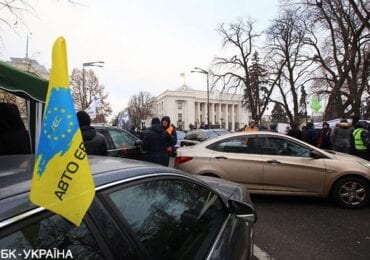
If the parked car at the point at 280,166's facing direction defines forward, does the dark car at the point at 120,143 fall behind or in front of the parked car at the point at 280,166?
behind

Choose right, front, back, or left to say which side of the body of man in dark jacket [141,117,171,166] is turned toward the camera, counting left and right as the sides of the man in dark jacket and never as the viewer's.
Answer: back

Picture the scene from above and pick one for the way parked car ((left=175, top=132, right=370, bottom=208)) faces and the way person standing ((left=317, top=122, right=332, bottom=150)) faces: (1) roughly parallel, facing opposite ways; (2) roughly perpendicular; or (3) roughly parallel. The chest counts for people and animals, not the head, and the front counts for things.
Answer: roughly perpendicular

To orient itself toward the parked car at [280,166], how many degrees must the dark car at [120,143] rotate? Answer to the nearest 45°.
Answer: approximately 45° to its right

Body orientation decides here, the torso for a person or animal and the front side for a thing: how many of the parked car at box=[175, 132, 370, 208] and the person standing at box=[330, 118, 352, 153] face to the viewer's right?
1

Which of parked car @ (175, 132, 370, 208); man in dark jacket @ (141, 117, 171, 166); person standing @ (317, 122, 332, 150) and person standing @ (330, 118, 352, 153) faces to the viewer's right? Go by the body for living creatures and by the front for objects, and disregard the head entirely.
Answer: the parked car

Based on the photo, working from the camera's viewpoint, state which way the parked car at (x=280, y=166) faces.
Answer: facing to the right of the viewer

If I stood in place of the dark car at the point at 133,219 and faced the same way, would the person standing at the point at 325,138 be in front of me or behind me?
in front

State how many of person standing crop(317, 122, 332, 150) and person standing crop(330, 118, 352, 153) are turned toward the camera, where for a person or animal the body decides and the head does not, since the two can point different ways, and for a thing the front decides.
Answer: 1

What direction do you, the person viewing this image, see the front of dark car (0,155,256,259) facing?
facing away from the viewer and to the right of the viewer

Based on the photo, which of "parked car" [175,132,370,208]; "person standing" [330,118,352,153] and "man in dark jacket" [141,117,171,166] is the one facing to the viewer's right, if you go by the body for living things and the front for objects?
the parked car
